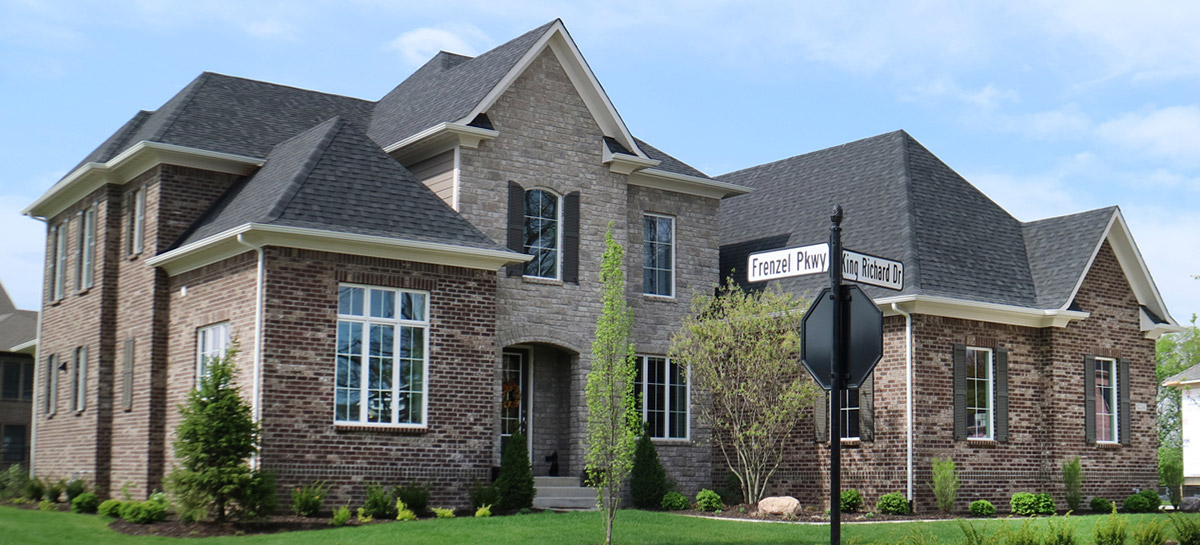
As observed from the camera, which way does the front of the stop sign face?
facing away from the viewer and to the right of the viewer

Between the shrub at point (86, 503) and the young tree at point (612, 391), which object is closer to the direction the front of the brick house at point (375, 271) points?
the young tree

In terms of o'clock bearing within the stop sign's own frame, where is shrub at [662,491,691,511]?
The shrub is roughly at 10 o'clock from the stop sign.

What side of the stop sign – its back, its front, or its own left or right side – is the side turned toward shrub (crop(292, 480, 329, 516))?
left

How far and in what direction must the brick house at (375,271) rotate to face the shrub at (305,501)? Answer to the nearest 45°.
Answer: approximately 45° to its right

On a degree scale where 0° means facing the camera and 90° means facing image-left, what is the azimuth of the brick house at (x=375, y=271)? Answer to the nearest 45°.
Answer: approximately 315°

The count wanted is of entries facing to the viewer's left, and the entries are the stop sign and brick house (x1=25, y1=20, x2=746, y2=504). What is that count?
0

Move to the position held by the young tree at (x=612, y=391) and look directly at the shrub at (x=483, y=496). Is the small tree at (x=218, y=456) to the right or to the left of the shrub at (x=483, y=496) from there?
left

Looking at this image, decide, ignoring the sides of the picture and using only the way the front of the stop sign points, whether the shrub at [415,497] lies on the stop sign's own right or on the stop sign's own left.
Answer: on the stop sign's own left
